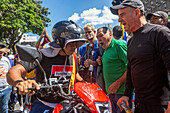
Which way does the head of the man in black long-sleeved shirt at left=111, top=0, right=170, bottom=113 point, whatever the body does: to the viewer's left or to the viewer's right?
to the viewer's left

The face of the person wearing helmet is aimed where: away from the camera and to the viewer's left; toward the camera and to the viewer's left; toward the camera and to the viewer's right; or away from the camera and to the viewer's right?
toward the camera and to the viewer's right

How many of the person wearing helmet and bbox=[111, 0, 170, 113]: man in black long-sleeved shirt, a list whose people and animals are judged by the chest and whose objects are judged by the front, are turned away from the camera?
0

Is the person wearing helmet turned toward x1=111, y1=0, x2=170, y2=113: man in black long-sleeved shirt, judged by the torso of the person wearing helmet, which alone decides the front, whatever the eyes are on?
yes

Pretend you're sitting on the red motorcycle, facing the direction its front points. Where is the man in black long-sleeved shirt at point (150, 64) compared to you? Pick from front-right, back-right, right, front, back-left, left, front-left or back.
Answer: front-left

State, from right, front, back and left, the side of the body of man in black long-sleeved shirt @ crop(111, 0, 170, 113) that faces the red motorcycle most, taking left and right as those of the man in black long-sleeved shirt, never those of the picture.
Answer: front

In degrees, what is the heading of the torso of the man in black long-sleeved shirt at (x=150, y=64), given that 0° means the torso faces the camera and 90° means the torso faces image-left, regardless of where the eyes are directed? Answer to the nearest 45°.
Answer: approximately 45°

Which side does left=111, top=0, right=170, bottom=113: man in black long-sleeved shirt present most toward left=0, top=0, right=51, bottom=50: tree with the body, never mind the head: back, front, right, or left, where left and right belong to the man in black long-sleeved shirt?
right
